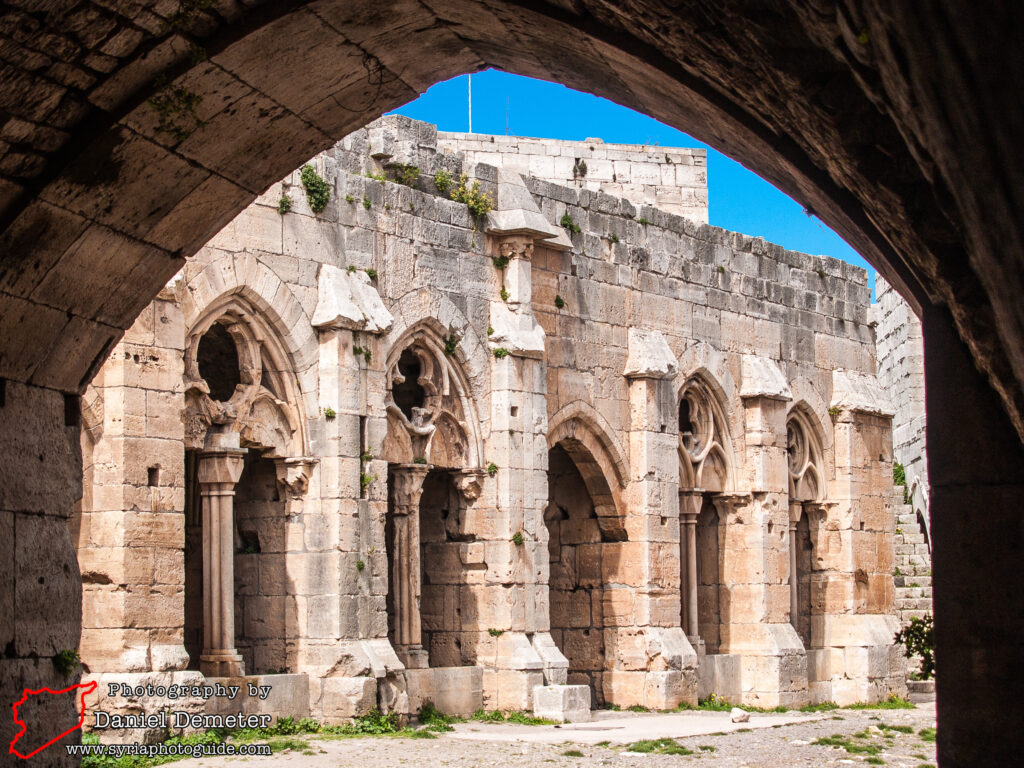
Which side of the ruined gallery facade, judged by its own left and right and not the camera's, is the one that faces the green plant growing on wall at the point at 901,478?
left

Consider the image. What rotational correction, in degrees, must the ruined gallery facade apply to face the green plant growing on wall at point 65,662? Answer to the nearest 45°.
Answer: approximately 45° to its right

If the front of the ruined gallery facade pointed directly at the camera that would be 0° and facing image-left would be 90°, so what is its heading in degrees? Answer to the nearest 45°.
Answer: approximately 315°

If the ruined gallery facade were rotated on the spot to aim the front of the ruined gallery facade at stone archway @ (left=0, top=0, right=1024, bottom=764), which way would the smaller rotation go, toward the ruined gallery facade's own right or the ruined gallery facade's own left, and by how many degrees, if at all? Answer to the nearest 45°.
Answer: approximately 45° to the ruined gallery facade's own right
